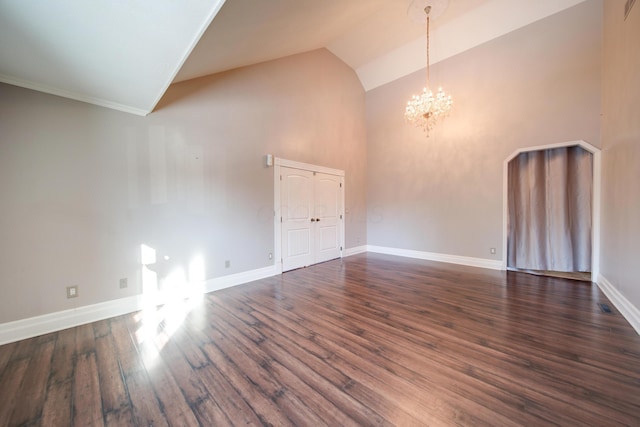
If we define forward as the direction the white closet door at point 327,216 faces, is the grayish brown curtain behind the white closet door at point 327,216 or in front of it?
in front

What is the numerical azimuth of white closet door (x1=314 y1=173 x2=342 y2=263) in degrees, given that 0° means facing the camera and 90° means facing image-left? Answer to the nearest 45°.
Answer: approximately 315°
